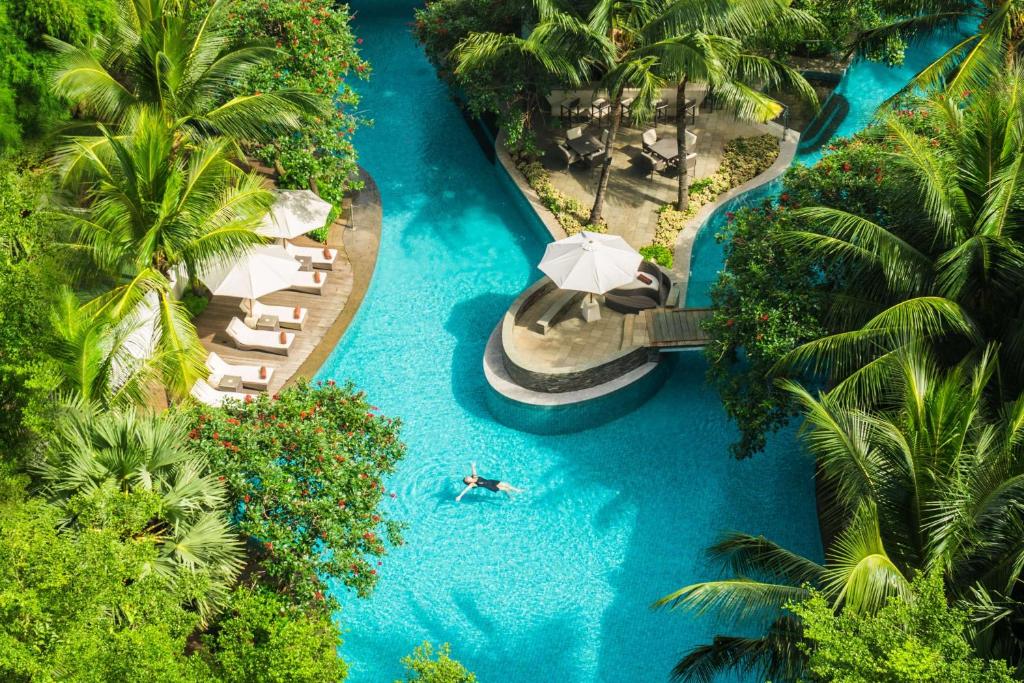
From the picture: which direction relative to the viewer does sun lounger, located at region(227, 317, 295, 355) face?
to the viewer's right

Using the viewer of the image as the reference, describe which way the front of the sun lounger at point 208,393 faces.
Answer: facing to the right of the viewer

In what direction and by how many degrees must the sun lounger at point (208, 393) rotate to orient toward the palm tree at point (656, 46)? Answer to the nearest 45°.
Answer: approximately 45° to its left

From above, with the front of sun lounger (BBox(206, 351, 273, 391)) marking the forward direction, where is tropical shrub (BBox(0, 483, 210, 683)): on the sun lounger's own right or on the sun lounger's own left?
on the sun lounger's own right
